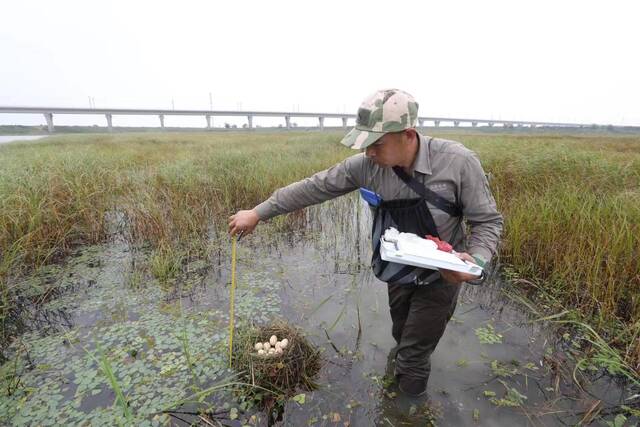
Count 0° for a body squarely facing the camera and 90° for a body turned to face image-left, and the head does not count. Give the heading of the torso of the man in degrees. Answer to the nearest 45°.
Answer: approximately 45°

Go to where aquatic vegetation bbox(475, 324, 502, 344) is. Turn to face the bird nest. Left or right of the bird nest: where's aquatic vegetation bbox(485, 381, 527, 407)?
left

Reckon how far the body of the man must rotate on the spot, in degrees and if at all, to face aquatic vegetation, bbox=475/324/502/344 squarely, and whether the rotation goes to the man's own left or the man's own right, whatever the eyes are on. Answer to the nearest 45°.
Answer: approximately 180°
